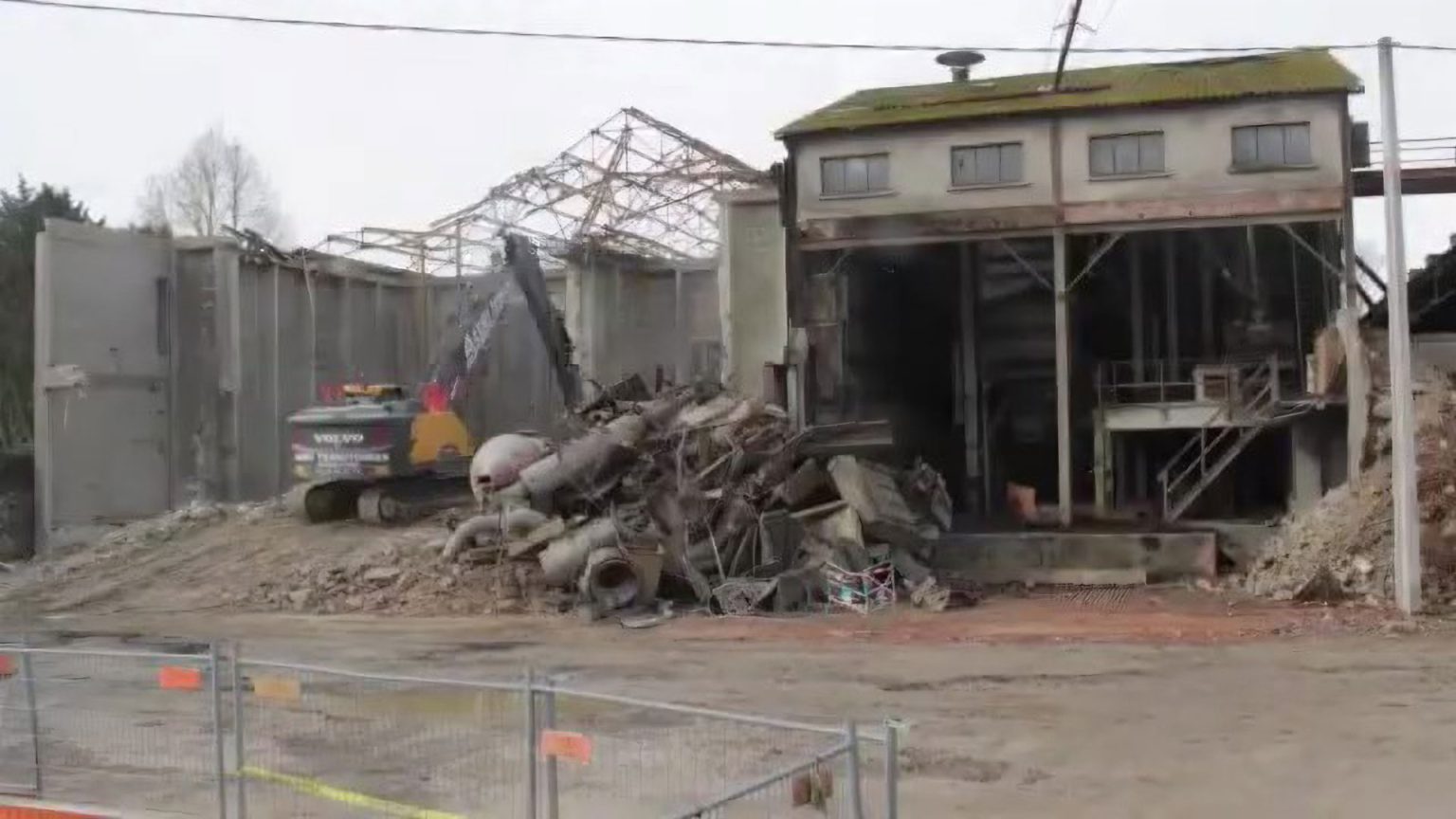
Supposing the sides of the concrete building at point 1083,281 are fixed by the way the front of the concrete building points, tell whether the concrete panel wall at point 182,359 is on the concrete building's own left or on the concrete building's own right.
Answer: on the concrete building's own right

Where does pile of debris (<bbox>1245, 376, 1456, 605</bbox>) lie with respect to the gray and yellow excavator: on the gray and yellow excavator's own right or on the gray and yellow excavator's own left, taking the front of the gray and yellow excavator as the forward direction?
on the gray and yellow excavator's own right

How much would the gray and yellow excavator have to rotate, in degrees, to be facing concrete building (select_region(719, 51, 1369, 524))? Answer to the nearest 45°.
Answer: approximately 45° to its right

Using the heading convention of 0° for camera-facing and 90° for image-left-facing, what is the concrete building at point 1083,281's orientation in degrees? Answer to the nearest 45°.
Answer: approximately 0°

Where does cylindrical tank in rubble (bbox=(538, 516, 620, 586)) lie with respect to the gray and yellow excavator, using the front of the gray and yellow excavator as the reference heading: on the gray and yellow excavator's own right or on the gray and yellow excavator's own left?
on the gray and yellow excavator's own right

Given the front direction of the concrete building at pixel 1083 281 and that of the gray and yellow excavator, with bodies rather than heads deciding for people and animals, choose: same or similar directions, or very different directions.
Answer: very different directions

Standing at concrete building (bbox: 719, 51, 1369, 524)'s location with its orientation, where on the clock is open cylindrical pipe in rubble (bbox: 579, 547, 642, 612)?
The open cylindrical pipe in rubble is roughly at 1 o'clock from the concrete building.

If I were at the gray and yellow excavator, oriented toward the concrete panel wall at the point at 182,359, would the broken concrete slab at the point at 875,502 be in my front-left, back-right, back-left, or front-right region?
back-right

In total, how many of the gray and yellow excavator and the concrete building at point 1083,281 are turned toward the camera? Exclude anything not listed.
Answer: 1
